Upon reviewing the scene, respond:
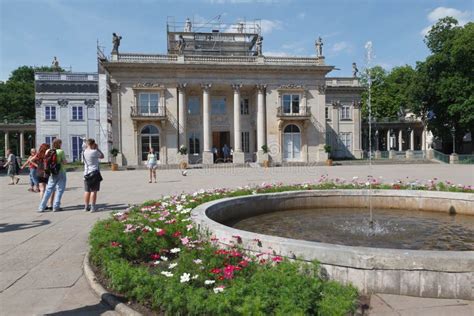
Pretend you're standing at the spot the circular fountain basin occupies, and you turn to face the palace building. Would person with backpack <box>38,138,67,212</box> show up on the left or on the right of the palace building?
left

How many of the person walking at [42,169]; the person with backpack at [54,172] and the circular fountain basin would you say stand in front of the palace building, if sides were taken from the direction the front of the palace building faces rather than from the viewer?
3

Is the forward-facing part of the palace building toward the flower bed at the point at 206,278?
yes

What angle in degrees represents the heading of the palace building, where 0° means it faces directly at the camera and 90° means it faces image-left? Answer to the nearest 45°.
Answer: approximately 0°

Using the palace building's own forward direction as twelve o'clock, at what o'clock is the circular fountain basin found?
The circular fountain basin is roughly at 12 o'clock from the palace building.

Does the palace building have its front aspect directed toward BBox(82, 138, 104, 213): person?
yes

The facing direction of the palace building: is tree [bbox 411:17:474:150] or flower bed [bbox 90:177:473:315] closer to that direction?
the flower bed

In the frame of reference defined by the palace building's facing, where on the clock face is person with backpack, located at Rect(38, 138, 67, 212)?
The person with backpack is roughly at 12 o'clock from the palace building.

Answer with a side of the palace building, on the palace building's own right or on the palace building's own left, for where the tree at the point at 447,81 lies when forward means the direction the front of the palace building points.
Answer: on the palace building's own left

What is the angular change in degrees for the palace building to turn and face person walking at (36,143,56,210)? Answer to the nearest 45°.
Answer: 0° — it already faces them
